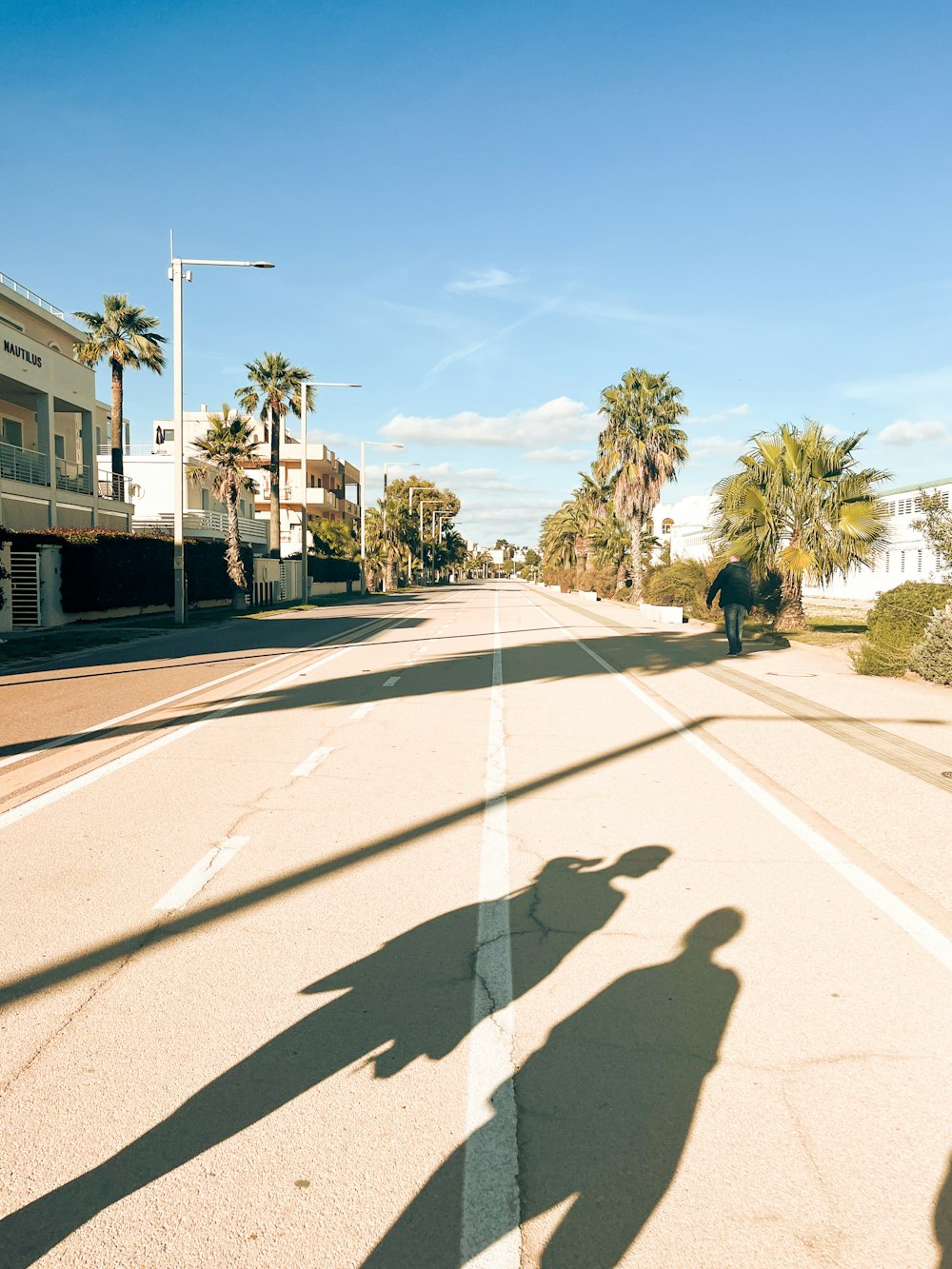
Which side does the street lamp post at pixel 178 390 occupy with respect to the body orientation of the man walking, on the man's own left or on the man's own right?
on the man's own left

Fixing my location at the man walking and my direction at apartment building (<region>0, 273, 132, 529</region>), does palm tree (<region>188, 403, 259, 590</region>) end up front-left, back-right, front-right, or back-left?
front-right

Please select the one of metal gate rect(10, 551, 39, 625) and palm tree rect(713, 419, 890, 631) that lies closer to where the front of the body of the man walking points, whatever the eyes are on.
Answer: the palm tree

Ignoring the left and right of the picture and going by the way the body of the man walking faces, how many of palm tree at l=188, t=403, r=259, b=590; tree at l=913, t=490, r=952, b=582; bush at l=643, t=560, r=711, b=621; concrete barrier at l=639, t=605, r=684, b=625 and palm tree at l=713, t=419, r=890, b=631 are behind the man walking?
0

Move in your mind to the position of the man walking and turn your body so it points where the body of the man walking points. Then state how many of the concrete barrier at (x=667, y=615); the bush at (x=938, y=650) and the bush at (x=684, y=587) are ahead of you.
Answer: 2

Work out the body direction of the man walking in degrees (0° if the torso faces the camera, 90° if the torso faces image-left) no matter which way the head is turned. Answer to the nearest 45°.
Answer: approximately 180°

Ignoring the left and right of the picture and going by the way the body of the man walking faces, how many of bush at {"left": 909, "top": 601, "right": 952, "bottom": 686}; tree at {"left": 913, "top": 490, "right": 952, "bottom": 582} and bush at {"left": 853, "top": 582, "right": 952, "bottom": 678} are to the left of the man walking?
0

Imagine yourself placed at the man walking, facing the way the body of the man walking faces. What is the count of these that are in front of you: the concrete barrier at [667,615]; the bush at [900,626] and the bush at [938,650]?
1

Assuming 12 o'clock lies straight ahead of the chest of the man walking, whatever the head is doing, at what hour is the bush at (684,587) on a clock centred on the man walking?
The bush is roughly at 12 o'clock from the man walking.

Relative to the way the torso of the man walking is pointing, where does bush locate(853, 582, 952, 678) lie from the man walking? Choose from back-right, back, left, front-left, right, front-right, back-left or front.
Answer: back-right

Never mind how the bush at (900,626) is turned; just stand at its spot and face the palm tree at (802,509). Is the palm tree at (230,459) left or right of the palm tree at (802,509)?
left

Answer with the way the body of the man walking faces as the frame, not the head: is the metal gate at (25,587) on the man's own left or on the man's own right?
on the man's own left

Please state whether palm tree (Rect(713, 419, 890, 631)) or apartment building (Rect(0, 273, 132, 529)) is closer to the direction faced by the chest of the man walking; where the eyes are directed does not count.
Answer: the palm tree

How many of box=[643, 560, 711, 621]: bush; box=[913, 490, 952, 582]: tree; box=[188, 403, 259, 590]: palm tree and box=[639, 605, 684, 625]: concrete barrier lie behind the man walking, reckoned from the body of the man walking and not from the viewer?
0

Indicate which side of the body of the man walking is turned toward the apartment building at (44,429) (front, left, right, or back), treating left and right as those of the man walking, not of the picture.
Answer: left

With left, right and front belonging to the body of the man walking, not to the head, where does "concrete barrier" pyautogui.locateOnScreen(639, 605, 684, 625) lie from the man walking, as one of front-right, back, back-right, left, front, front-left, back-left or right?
front
